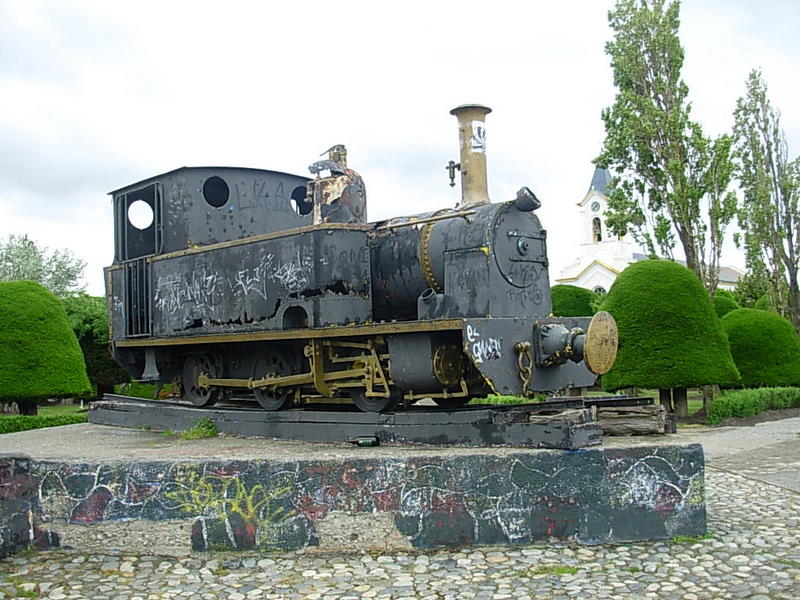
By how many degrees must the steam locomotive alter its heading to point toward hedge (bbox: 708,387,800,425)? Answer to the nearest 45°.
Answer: approximately 90° to its left

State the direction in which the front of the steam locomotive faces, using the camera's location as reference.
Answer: facing the viewer and to the right of the viewer

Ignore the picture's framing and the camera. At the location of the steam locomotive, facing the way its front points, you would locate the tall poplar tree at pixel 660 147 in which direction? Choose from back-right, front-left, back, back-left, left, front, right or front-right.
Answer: left

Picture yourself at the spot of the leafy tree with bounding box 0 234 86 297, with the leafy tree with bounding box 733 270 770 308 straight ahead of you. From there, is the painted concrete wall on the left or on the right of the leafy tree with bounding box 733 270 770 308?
right

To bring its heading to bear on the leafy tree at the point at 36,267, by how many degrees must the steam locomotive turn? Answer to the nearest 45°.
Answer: approximately 180°

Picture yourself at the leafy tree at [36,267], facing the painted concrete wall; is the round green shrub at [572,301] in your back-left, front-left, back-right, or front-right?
front-left

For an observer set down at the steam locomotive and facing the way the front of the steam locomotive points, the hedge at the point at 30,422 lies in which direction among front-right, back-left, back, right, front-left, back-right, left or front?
back

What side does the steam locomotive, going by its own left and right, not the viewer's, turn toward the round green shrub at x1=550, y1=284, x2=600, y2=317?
left

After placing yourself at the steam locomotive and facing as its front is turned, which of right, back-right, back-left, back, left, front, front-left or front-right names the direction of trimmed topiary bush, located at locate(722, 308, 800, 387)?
left
